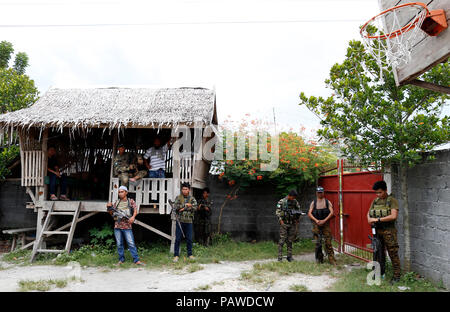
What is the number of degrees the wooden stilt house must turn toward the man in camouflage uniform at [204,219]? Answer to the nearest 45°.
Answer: approximately 90° to its left

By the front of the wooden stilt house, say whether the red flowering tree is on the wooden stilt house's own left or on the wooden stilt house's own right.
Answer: on the wooden stilt house's own left

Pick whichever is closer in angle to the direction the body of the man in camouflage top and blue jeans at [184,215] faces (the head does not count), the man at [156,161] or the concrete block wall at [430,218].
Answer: the concrete block wall

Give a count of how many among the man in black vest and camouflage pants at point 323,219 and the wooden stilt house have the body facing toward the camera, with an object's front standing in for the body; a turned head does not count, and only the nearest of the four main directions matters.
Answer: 2

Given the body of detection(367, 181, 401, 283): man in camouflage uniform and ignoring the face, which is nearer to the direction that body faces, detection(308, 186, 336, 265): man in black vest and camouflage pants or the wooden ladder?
the wooden ladder

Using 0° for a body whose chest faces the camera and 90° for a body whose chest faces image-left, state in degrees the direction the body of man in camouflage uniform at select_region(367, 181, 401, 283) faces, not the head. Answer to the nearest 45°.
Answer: approximately 45°

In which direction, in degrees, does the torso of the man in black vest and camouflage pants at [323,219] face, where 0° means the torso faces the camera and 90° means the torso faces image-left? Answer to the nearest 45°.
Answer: approximately 0°

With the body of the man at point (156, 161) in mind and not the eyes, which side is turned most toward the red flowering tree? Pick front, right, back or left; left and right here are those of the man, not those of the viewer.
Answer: left

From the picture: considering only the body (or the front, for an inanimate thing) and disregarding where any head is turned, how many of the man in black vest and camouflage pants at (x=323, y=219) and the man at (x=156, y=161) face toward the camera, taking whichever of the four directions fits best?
2

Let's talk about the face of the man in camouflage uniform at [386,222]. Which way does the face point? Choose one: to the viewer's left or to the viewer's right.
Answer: to the viewer's left
